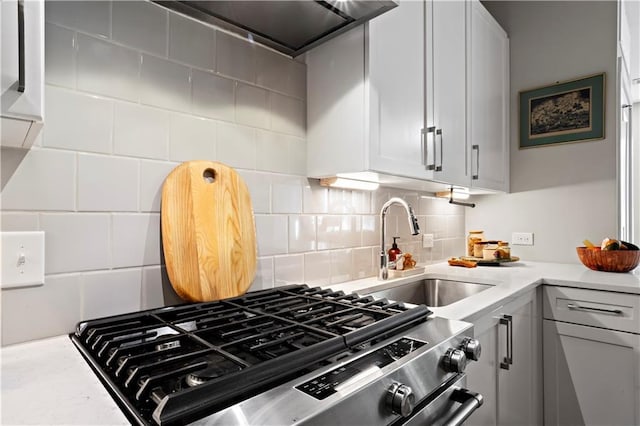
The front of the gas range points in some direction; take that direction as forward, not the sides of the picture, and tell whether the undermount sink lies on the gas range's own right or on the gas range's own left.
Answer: on the gas range's own left

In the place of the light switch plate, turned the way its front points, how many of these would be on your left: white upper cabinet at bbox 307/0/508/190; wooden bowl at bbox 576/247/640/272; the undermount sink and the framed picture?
4

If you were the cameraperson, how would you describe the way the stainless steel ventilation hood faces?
facing the viewer and to the right of the viewer

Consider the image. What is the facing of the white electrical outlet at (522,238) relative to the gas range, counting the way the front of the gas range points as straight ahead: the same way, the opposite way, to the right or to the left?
to the right

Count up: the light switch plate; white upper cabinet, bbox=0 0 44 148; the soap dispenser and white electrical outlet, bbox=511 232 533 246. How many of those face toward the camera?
3

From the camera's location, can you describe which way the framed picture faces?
facing the viewer and to the left of the viewer
